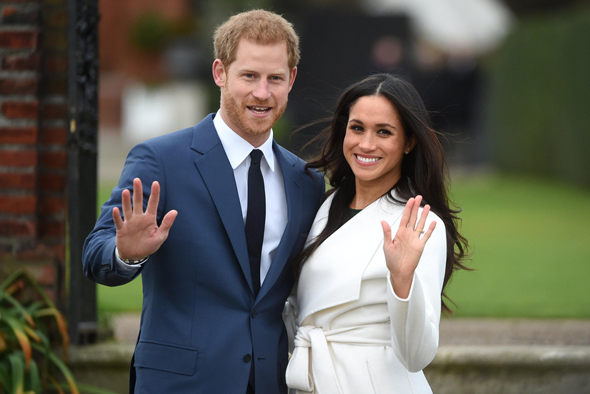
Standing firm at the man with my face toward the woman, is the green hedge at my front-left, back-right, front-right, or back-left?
front-left

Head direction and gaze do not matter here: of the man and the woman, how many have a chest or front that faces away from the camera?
0

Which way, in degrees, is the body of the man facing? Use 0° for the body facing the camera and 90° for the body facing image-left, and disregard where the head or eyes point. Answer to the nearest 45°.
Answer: approximately 315°

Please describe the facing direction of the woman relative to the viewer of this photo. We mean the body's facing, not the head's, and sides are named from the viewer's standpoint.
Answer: facing the viewer and to the left of the viewer

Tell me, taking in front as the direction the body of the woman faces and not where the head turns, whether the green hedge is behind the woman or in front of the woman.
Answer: behind
